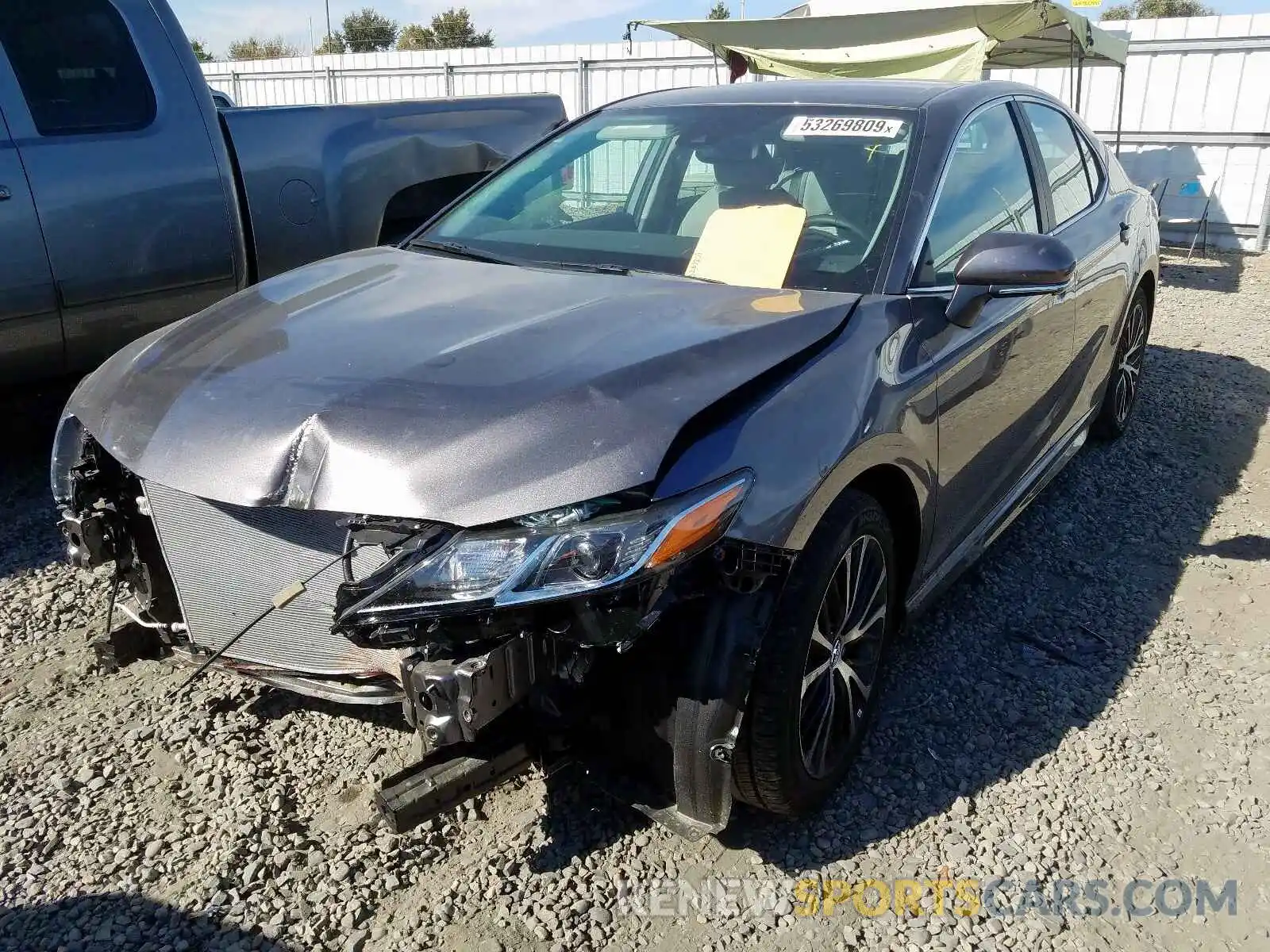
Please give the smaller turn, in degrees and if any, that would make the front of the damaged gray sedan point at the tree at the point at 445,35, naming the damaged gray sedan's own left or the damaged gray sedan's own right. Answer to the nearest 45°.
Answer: approximately 135° to the damaged gray sedan's own right

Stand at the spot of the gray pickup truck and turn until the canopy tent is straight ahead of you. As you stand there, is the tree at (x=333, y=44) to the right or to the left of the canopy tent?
left

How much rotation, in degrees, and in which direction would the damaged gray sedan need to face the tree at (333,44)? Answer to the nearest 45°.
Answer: approximately 135° to its right

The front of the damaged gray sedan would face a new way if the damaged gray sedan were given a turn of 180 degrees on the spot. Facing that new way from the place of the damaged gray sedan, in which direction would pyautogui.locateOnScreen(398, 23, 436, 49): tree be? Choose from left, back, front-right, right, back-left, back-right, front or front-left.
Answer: front-left

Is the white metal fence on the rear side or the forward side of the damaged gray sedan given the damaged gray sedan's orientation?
on the rear side

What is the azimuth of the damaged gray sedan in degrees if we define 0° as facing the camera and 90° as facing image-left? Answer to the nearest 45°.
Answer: approximately 45°

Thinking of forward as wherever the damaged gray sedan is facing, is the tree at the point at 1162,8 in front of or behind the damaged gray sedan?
behind

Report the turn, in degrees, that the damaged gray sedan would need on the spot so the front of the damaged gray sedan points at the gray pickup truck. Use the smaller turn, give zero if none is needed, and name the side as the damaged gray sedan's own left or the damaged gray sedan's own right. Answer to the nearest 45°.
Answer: approximately 90° to the damaged gray sedan's own right
